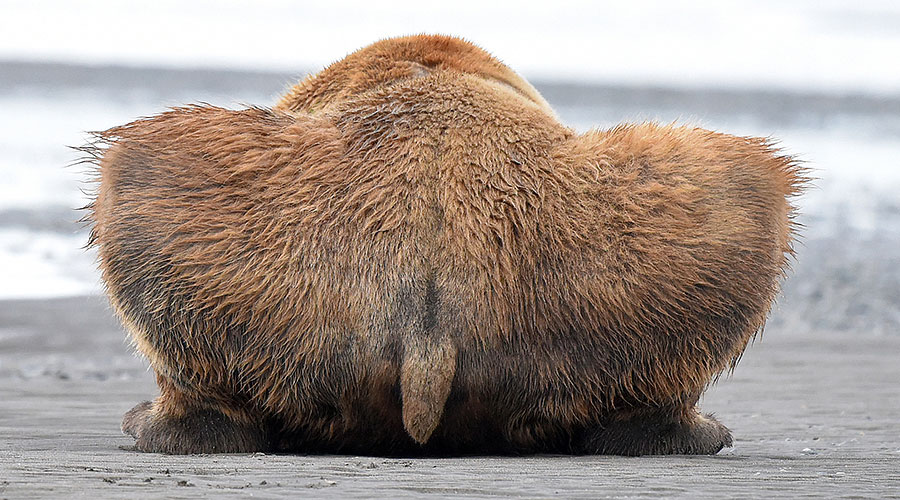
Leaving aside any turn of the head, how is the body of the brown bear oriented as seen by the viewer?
away from the camera
